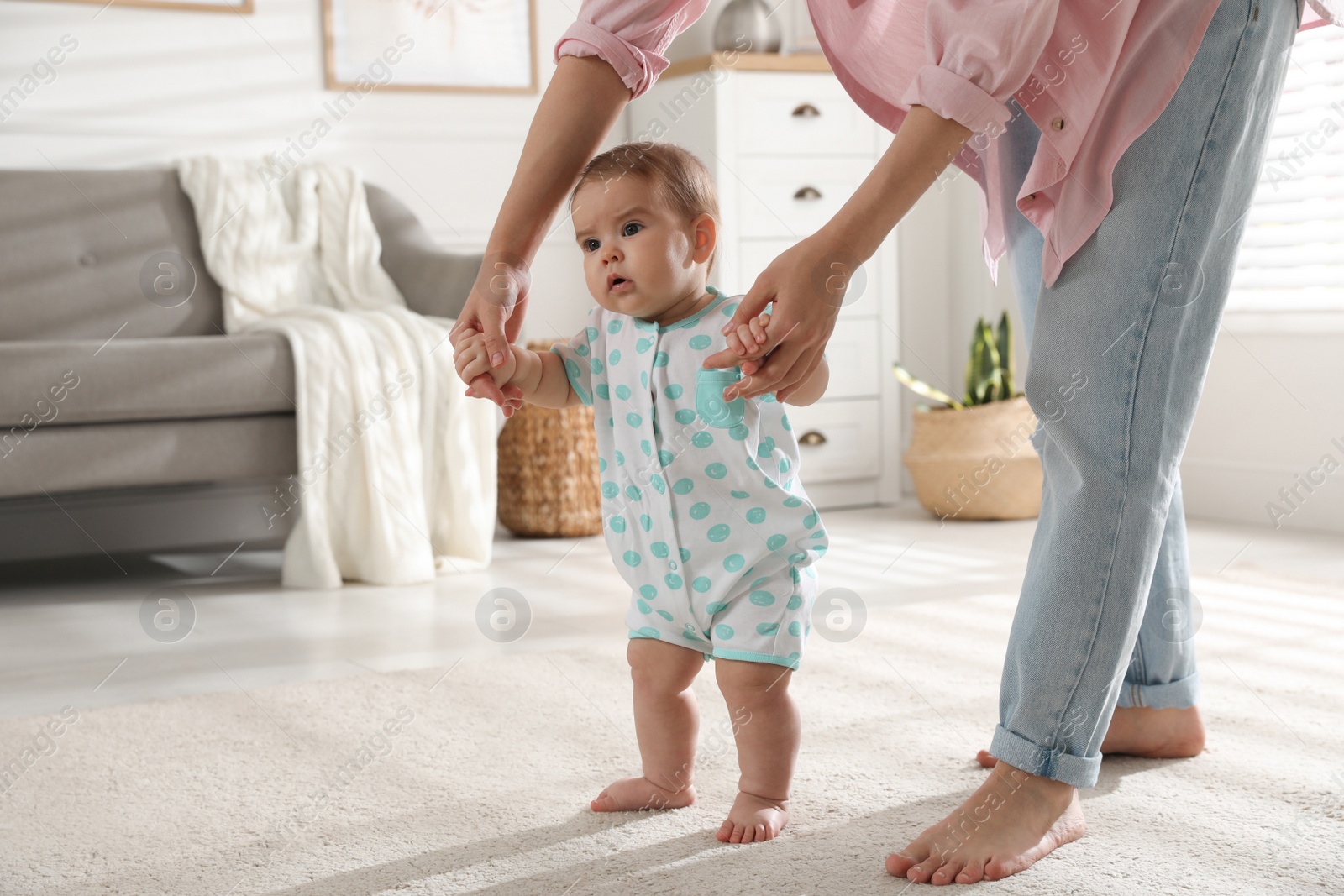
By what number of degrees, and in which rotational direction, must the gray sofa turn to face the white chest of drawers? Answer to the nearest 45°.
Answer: approximately 90° to its left

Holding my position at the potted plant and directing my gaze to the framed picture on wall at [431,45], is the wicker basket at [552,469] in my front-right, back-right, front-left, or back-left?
front-left

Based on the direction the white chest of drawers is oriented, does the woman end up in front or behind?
in front

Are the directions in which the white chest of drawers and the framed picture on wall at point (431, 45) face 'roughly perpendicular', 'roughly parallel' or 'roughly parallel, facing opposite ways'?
roughly parallel

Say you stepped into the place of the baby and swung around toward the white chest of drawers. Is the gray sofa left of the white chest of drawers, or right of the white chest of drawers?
left

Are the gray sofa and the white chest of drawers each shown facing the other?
no

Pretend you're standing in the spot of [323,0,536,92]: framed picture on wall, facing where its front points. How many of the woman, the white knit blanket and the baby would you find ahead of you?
3

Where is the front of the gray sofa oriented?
toward the camera

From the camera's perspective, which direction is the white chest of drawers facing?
toward the camera

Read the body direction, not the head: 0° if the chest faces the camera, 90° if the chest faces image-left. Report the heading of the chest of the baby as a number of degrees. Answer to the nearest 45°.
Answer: approximately 45°

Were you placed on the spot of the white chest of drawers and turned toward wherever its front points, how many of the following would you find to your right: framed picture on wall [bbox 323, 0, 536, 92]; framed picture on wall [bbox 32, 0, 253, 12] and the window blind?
2

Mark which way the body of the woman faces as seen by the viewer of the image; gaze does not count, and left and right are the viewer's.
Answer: facing the viewer and to the left of the viewer

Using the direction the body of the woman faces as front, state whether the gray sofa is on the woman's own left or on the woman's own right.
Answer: on the woman's own right

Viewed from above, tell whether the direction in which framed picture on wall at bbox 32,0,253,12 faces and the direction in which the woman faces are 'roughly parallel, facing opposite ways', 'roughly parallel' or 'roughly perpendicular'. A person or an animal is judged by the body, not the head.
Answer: roughly perpendicular

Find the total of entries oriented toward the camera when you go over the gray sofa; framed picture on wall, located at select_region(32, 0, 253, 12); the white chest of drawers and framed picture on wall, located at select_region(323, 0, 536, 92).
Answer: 4

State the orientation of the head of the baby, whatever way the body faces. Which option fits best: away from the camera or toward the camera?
toward the camera

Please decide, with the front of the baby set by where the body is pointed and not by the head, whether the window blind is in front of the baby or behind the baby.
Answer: behind

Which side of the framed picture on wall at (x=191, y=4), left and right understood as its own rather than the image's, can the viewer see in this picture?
front

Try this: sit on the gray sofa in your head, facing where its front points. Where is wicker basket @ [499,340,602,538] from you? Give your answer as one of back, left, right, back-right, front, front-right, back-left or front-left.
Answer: left

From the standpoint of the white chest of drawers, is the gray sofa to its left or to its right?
on its right
